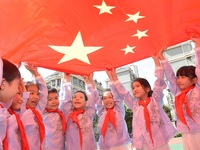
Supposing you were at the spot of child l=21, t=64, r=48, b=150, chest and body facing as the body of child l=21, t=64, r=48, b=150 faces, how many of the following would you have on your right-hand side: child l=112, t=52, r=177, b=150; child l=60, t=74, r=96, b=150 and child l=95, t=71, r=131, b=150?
0

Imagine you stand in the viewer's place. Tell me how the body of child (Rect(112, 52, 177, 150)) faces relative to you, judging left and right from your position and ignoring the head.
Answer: facing the viewer and to the left of the viewer

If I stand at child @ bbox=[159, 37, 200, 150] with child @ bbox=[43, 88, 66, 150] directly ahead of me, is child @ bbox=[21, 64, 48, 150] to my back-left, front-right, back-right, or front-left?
front-left

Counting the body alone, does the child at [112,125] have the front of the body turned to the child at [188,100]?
no

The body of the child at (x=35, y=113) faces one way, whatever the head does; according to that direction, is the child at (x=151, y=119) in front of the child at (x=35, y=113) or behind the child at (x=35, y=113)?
in front

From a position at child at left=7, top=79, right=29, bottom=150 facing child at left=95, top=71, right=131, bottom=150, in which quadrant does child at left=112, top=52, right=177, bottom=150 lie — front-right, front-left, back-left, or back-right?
front-right

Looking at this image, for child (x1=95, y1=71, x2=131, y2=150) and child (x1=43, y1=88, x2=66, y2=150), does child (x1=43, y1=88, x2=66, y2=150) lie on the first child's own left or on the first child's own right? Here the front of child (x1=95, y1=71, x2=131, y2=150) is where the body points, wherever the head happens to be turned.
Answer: on the first child's own right

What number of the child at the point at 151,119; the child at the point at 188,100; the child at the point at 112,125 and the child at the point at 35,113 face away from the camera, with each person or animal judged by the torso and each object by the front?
0

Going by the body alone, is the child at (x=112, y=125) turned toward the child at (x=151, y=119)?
no

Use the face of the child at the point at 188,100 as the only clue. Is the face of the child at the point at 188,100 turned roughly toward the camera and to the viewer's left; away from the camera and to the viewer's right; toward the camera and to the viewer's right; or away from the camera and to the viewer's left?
toward the camera and to the viewer's left

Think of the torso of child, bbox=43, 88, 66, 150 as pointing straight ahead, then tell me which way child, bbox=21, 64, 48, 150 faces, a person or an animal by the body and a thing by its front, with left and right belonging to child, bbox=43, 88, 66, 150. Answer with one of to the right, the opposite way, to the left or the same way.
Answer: the same way

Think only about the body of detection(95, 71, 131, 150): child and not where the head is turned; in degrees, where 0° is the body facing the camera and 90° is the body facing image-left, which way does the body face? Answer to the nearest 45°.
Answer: approximately 0°

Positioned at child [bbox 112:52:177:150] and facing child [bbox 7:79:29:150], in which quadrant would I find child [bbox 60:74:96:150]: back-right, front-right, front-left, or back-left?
front-right

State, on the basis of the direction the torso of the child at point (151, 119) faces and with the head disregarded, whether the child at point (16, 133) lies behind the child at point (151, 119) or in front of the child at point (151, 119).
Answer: in front

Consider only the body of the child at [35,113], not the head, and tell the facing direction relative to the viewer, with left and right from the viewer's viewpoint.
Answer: facing the viewer and to the right of the viewer

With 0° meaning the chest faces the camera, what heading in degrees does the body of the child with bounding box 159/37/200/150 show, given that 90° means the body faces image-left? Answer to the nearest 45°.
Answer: approximately 45°

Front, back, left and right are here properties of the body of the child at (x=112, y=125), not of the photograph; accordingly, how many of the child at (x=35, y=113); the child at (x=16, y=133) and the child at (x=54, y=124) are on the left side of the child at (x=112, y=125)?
0
